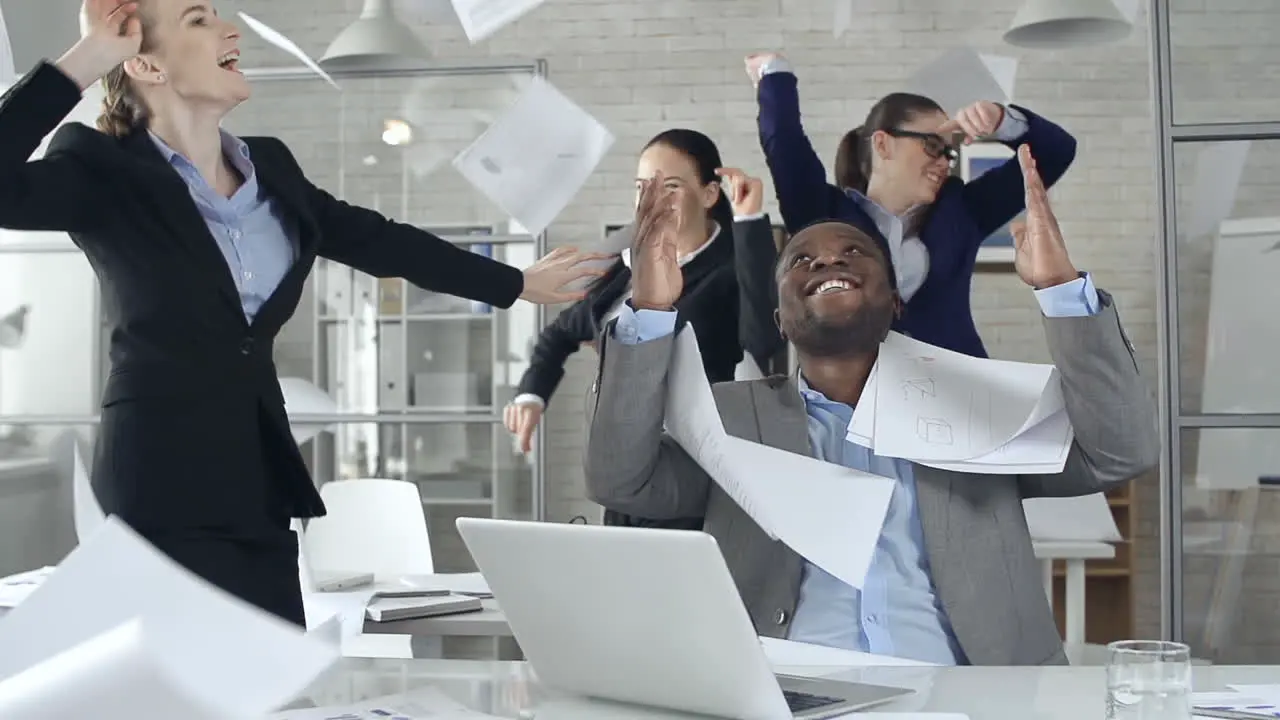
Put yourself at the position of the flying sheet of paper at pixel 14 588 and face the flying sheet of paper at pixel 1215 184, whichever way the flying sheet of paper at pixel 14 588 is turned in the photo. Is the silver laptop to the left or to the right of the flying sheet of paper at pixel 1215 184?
right

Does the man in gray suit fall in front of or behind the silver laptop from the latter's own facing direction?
in front

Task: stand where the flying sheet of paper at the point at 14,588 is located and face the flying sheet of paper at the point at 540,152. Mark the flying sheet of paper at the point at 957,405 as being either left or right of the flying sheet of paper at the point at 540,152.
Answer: right

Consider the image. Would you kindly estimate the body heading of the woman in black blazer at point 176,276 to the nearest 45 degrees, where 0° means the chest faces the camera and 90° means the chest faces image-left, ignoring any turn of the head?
approximately 315°

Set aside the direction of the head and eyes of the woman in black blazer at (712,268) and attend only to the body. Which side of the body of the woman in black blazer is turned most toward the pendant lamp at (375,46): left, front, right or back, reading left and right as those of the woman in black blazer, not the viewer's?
right

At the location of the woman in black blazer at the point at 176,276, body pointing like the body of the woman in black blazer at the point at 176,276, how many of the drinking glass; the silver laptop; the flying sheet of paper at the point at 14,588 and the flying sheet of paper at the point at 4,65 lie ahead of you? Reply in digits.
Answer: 2

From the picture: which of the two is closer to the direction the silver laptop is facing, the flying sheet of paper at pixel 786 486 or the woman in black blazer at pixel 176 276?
the flying sheet of paper

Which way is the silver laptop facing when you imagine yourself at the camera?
facing away from the viewer and to the right of the viewer

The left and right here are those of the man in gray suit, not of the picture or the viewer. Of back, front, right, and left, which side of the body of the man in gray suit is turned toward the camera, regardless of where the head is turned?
front

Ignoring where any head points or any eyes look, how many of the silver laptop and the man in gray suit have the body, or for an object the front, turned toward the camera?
1

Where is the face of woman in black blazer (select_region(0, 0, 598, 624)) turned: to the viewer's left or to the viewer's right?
to the viewer's right
